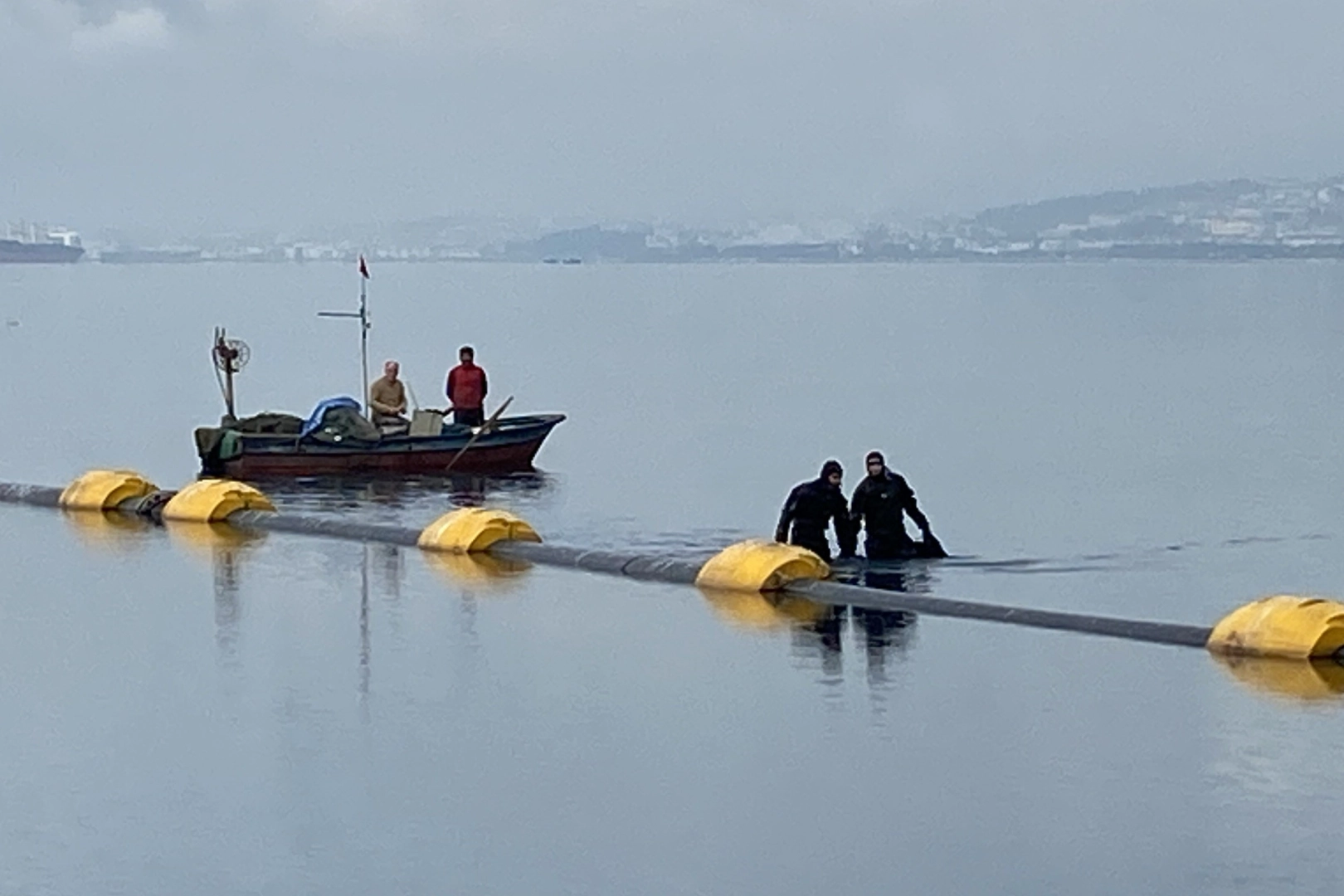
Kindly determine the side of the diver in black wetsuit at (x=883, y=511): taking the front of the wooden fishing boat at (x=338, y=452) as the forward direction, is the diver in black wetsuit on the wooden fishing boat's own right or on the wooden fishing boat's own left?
on the wooden fishing boat's own right

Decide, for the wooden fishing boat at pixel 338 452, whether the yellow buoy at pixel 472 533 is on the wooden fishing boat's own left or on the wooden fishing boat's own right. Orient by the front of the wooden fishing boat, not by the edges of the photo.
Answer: on the wooden fishing boat's own right

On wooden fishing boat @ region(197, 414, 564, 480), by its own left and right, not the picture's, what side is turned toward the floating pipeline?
right

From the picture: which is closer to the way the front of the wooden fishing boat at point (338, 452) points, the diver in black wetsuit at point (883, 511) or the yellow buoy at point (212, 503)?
the diver in black wetsuit

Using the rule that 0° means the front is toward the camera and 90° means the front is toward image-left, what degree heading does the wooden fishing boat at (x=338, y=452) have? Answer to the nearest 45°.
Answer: approximately 270°

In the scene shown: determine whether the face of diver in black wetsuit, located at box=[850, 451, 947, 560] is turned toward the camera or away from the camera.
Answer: toward the camera

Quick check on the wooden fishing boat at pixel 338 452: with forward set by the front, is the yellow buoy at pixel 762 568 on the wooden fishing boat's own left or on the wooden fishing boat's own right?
on the wooden fishing boat's own right

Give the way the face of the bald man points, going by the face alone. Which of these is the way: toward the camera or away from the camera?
toward the camera

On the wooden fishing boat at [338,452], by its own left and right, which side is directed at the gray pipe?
right

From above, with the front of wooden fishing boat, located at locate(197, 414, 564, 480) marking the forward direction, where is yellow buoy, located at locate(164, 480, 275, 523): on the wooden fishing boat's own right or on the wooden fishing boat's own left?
on the wooden fishing boat's own right
